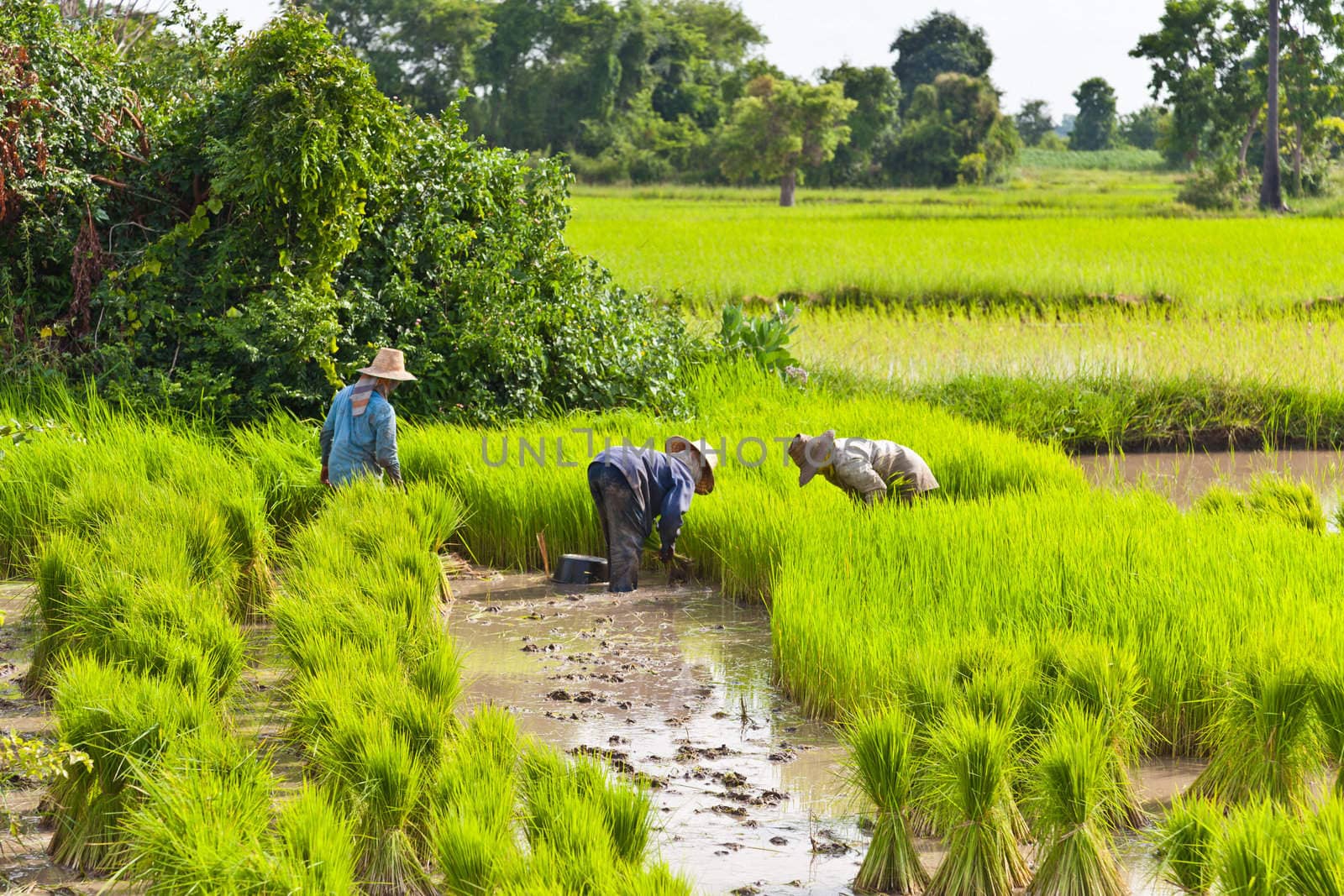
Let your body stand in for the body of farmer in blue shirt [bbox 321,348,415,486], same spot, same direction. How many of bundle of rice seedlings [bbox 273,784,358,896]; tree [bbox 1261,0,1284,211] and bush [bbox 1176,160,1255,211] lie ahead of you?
2

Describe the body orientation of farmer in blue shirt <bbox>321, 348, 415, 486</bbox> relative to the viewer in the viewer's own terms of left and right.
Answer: facing away from the viewer and to the right of the viewer

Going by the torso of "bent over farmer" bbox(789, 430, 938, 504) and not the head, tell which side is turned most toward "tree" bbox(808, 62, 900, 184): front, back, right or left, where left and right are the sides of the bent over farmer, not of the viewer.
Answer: right

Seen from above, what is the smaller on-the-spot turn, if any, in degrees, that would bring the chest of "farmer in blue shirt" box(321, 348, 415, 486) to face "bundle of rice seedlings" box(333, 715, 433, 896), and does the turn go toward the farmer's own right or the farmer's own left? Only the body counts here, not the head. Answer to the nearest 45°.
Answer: approximately 135° to the farmer's own right

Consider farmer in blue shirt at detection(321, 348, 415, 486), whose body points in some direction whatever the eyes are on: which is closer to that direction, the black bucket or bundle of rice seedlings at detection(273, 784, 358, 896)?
the black bucket

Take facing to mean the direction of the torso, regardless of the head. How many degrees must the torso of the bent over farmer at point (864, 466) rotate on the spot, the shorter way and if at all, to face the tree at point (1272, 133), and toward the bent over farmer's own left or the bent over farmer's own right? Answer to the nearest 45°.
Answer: approximately 90° to the bent over farmer's own right

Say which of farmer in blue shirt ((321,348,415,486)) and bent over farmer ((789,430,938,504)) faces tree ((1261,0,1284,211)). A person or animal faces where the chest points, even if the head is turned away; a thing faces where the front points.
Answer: the farmer in blue shirt

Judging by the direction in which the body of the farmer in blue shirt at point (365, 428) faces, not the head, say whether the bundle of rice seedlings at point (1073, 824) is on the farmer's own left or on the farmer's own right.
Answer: on the farmer's own right

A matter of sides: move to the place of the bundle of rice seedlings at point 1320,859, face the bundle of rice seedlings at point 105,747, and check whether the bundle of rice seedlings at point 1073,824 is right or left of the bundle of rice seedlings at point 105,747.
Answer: right

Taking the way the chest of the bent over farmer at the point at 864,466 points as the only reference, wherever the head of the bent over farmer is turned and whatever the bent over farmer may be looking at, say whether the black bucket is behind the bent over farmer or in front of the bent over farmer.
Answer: in front

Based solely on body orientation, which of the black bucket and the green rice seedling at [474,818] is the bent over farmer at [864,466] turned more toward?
the black bucket

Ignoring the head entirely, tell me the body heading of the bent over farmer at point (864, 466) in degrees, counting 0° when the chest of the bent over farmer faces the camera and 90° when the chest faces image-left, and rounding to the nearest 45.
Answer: approximately 90°

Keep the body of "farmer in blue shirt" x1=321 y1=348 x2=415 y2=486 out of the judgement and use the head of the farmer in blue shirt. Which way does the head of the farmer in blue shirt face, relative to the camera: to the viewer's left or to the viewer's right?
to the viewer's right

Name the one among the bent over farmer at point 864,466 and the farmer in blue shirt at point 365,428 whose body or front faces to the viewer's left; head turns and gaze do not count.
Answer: the bent over farmer

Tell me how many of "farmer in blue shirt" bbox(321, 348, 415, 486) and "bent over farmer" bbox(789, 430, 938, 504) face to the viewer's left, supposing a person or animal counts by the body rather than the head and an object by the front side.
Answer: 1
